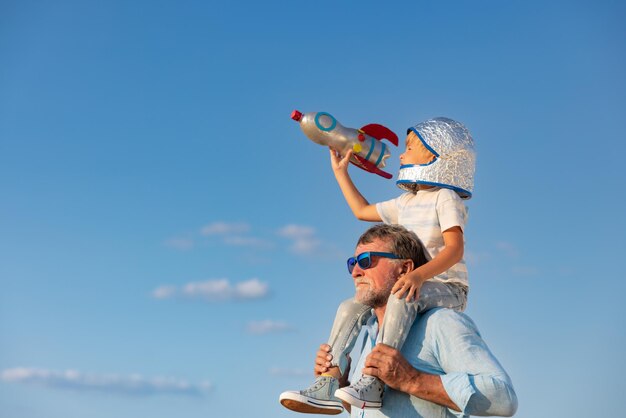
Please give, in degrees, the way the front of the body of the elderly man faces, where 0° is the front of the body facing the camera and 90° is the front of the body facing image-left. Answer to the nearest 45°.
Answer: approximately 45°

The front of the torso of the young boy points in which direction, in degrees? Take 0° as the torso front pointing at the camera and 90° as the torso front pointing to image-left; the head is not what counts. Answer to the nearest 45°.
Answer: approximately 90°

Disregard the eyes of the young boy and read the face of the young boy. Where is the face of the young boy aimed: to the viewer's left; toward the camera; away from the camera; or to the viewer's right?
to the viewer's left
